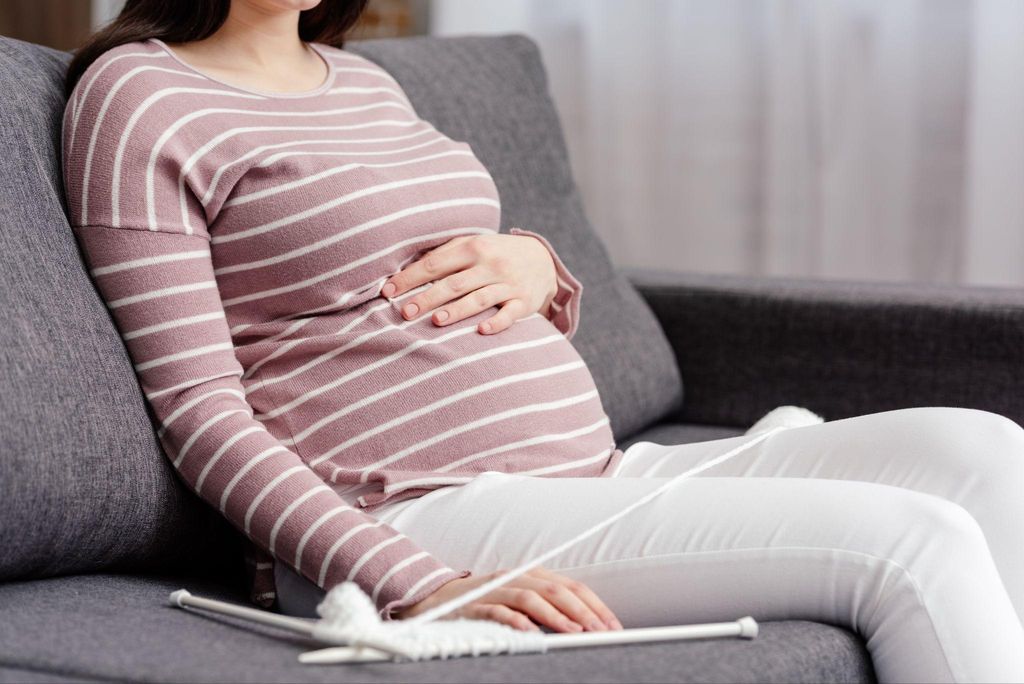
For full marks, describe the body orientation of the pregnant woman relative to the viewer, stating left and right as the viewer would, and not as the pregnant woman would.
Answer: facing the viewer and to the right of the viewer
